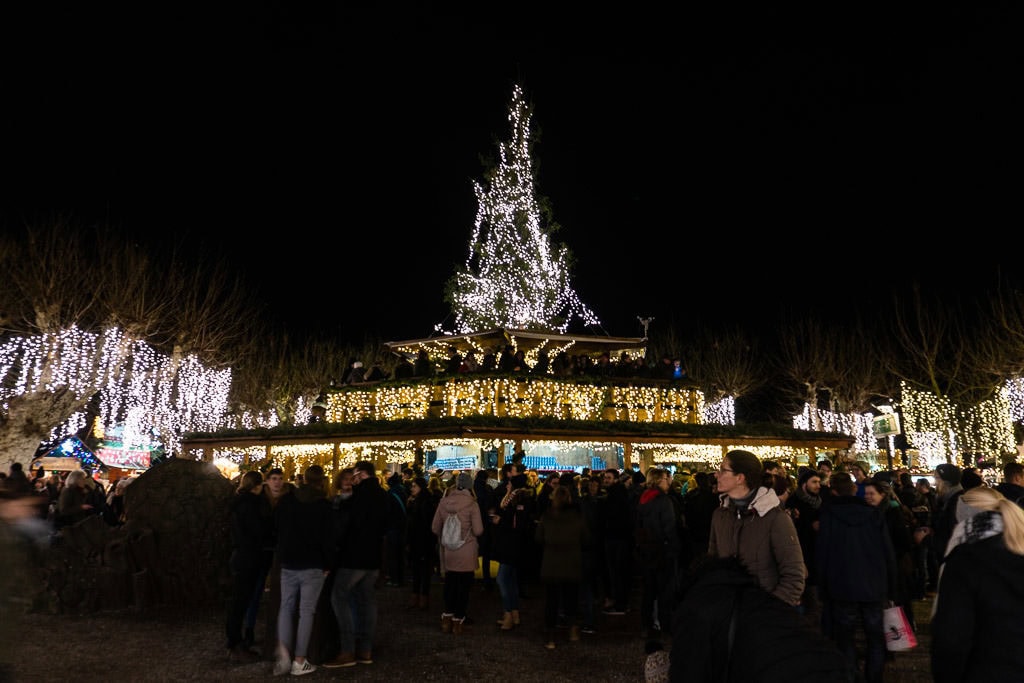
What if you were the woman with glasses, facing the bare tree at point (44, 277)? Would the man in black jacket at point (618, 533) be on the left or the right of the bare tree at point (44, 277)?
right

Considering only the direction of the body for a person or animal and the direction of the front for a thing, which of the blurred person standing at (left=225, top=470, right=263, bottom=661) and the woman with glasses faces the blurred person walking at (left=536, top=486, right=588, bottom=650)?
the blurred person standing at (left=225, top=470, right=263, bottom=661)

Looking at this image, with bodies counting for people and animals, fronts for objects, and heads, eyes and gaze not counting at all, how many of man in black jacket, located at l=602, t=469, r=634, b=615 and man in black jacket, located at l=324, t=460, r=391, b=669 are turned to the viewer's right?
0

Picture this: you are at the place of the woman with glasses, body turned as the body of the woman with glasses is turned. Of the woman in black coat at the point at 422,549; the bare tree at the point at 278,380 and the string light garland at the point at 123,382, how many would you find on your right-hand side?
3

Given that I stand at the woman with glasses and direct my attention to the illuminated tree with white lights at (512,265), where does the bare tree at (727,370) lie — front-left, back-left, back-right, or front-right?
front-right

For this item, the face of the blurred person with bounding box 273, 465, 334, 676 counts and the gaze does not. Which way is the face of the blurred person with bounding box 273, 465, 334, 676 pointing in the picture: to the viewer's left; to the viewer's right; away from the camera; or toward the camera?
away from the camera

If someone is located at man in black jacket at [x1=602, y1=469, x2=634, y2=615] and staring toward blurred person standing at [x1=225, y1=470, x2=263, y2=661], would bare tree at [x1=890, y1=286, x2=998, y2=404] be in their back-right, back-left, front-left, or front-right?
back-right

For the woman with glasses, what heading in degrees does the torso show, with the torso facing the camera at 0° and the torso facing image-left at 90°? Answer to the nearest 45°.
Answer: approximately 45°

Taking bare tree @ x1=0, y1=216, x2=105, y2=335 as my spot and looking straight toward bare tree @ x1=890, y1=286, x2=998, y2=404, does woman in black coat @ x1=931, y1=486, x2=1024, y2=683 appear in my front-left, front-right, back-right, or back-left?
front-right
